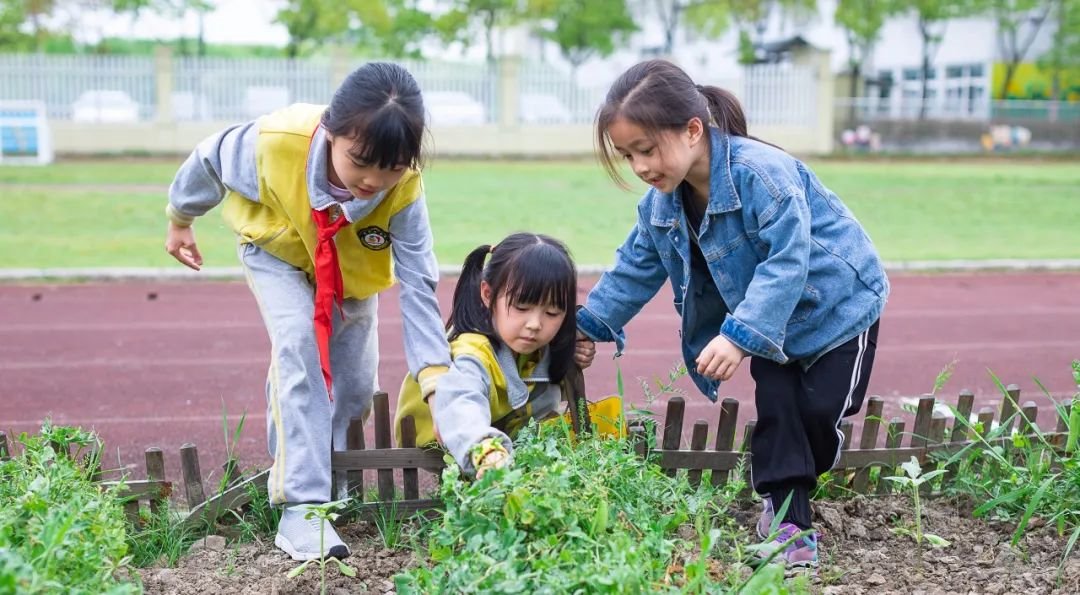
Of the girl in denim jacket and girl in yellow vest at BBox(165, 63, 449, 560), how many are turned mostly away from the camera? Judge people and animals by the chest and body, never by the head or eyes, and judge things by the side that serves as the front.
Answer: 0

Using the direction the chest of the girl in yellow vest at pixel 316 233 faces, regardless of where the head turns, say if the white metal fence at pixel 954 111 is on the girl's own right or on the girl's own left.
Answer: on the girl's own left

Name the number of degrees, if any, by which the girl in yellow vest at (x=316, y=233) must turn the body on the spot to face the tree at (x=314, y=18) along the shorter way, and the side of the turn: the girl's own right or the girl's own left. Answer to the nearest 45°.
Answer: approximately 135° to the girl's own left

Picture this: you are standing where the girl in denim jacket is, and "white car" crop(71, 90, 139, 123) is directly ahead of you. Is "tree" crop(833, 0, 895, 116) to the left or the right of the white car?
right

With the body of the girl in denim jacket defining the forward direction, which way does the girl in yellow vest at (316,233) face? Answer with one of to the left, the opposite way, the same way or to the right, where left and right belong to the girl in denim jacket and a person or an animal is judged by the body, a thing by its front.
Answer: to the left

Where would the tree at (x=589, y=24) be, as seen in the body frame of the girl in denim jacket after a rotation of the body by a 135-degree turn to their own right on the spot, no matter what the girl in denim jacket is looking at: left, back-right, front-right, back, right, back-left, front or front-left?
front

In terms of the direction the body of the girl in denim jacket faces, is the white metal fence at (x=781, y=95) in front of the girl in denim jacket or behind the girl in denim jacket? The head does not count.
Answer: behind

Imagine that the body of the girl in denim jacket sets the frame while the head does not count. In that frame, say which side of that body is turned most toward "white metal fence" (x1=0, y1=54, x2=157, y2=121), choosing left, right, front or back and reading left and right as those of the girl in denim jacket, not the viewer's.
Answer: right

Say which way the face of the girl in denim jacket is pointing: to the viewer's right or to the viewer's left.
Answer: to the viewer's left

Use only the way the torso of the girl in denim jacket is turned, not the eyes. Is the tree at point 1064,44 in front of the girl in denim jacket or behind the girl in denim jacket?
behind

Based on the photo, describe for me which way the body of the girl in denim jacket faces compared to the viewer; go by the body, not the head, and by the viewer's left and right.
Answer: facing the viewer and to the left of the viewer

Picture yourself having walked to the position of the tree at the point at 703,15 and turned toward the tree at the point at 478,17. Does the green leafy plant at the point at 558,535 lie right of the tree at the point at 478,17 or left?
left

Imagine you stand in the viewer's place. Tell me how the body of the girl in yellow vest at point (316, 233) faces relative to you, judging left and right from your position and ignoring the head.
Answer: facing the viewer and to the right of the viewer

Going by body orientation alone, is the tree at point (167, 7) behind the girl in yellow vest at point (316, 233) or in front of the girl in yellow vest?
behind
